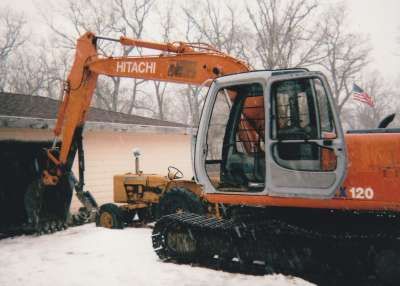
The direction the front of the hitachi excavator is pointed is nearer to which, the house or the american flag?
the house

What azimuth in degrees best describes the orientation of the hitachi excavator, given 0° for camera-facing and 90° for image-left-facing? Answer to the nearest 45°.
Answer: approximately 90°

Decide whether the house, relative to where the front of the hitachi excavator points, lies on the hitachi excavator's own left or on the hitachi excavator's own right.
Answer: on the hitachi excavator's own right

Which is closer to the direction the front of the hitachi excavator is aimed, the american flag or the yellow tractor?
the yellow tractor

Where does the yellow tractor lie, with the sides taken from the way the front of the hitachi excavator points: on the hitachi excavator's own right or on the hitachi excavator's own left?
on the hitachi excavator's own right

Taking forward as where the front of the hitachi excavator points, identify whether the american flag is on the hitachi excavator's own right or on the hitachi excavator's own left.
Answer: on the hitachi excavator's own right

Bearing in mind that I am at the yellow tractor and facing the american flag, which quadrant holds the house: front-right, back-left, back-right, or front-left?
front-left
